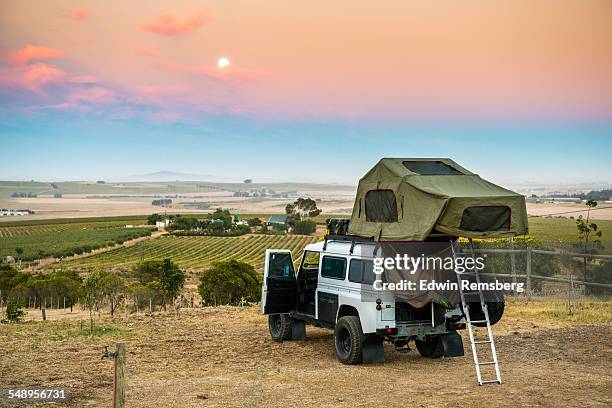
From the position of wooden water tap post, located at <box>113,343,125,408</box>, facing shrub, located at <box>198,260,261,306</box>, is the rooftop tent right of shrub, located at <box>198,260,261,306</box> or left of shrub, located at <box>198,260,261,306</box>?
right

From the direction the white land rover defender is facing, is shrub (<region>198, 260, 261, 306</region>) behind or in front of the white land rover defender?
in front

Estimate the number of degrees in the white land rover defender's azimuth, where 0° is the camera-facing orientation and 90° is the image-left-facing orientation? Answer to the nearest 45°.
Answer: approximately 135°

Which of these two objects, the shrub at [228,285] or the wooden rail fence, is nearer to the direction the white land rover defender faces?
the shrub

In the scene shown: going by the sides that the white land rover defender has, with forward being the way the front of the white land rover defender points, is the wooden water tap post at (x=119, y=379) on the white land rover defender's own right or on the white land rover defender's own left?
on the white land rover defender's own left
